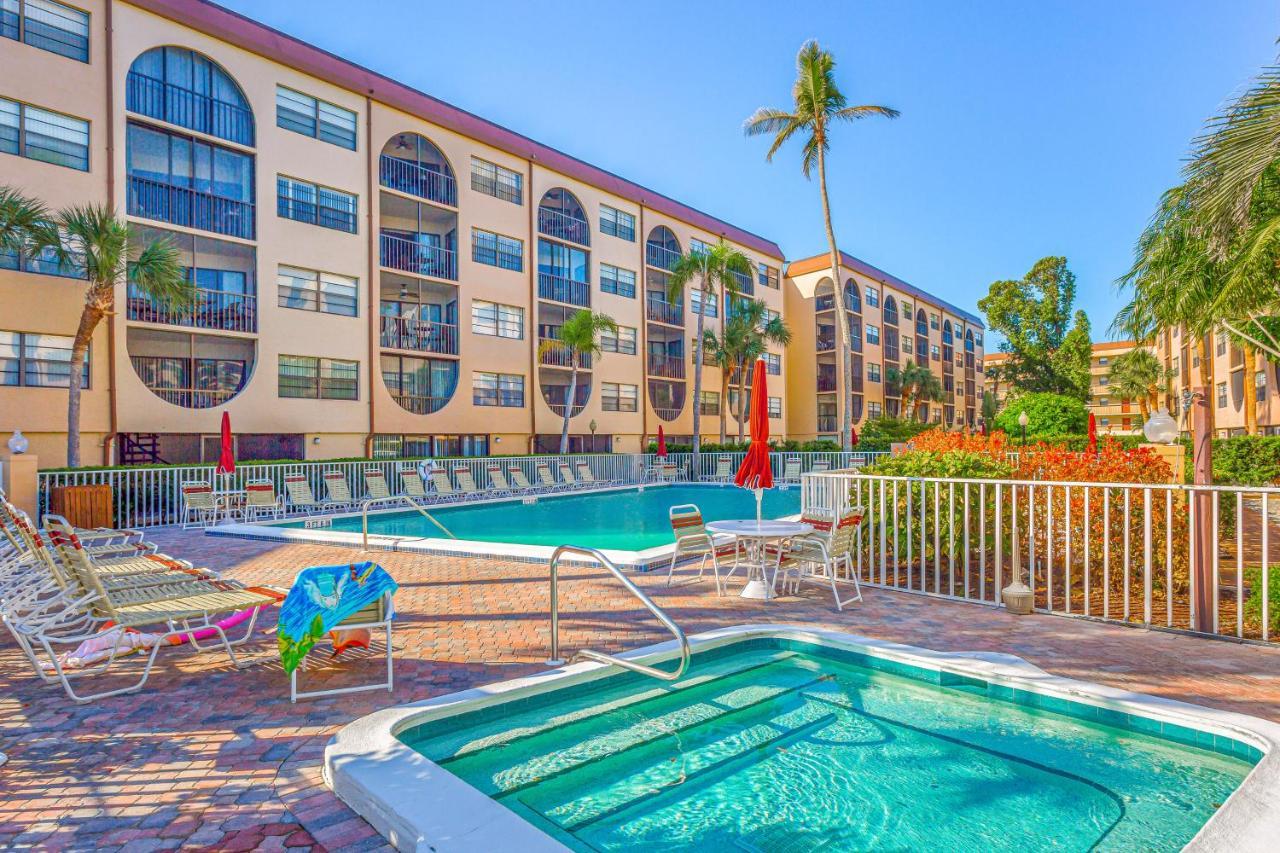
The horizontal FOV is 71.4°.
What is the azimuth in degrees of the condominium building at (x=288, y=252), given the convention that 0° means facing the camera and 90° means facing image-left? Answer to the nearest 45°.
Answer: approximately 315°

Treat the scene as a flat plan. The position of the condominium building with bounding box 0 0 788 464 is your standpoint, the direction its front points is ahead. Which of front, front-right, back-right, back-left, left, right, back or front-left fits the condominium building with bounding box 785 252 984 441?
left

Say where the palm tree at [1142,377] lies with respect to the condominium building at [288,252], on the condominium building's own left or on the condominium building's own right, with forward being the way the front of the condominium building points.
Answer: on the condominium building's own left

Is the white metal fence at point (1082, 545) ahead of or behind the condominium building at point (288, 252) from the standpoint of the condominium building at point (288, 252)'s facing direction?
ahead

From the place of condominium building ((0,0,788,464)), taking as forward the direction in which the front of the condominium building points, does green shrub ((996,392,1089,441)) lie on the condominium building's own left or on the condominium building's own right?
on the condominium building's own left

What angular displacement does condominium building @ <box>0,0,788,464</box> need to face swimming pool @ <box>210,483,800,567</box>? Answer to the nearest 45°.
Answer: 0° — it already faces it

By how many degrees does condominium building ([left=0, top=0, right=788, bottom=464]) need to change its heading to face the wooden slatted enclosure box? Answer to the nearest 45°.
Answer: approximately 45° to its right

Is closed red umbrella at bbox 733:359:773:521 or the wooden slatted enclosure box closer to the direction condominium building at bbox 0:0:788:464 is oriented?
the closed red umbrella

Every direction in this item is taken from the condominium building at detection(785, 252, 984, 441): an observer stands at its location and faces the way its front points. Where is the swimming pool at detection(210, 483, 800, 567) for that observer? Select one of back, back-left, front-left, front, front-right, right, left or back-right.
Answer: front-right

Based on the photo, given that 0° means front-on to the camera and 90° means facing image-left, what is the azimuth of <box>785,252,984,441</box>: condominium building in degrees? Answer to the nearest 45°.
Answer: approximately 315°

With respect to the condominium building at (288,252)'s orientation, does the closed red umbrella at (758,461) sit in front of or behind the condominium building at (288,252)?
in front

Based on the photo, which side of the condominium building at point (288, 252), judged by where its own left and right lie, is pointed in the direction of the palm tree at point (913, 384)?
left

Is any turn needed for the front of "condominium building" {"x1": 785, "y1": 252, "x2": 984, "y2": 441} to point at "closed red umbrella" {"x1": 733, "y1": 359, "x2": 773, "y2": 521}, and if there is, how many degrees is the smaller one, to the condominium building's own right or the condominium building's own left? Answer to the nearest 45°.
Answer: approximately 45° to the condominium building's own right

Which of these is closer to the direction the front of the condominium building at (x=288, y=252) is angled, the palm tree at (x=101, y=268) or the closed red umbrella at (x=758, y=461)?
the closed red umbrella
